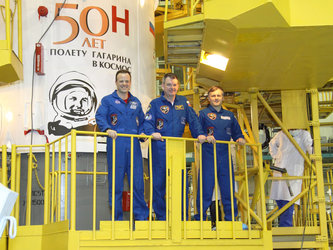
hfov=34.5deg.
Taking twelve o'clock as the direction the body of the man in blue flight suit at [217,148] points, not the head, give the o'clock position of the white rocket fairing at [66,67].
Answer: The white rocket fairing is roughly at 3 o'clock from the man in blue flight suit.

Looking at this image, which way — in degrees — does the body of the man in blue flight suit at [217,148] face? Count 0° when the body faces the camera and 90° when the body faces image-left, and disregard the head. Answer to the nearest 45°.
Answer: approximately 0°

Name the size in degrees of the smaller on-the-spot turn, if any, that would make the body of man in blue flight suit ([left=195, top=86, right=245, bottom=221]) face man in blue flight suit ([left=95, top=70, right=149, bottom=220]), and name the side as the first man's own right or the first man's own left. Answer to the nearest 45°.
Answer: approximately 45° to the first man's own right

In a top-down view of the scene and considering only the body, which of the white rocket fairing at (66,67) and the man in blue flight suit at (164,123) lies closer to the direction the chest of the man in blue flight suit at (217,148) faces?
the man in blue flight suit

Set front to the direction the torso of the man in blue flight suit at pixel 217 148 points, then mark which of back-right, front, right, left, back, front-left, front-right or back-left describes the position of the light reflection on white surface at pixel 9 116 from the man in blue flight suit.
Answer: right
